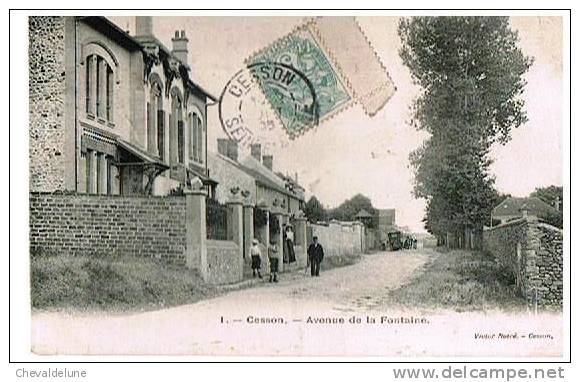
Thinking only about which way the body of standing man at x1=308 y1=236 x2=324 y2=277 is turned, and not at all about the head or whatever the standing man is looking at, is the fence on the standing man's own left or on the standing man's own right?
on the standing man's own right

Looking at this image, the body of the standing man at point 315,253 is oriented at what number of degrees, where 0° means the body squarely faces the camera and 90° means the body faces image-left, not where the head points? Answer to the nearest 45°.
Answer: approximately 0°
